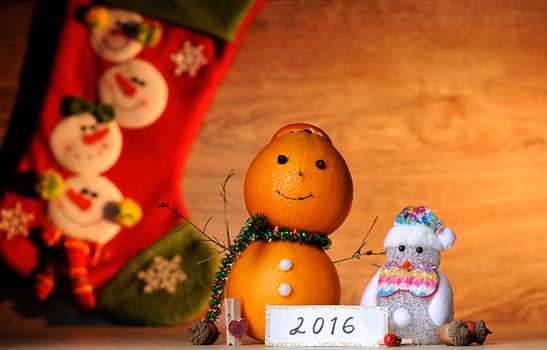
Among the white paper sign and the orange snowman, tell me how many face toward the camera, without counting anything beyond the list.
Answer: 2

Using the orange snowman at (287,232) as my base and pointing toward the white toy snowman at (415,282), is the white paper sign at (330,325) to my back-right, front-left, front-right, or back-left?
front-right

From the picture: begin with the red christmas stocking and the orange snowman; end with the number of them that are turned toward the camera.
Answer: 2

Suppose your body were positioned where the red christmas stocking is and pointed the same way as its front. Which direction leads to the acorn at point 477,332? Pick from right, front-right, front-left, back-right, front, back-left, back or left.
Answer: front-left

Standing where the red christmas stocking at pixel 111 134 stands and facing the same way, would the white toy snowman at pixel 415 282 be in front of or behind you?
in front

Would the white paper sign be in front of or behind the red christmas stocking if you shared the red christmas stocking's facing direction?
in front

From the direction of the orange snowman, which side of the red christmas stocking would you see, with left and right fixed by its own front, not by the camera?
front

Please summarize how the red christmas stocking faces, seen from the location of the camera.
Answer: facing the viewer

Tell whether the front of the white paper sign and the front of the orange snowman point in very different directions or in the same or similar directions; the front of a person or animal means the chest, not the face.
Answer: same or similar directions

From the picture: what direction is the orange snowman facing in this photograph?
toward the camera

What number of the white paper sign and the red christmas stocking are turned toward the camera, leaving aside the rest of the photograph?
2

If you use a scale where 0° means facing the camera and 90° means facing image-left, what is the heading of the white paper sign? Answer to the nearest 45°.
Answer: approximately 0°

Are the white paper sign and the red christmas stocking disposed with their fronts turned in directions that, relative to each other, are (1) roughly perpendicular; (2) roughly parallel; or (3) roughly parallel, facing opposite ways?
roughly parallel
